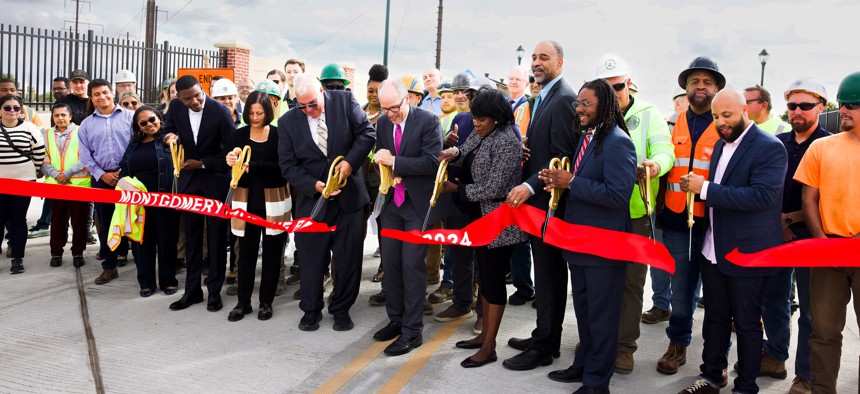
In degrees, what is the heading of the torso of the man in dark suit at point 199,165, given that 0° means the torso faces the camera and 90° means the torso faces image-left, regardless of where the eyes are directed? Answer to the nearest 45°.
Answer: approximately 45°

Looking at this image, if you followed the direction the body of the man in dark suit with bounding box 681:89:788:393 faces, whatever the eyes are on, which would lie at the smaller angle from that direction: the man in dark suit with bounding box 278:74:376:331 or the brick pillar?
the man in dark suit

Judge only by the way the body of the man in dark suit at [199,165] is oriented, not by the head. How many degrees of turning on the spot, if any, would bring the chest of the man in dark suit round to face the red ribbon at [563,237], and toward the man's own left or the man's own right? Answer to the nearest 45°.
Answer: approximately 90° to the man's own left

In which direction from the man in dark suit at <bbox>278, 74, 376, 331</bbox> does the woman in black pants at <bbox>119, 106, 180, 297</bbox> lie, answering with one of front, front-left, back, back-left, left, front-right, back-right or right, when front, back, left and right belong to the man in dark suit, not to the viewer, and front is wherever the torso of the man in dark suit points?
back-right

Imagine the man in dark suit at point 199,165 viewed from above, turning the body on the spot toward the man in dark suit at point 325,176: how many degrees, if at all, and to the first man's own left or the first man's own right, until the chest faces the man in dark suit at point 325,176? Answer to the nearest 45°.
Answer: approximately 90° to the first man's own left

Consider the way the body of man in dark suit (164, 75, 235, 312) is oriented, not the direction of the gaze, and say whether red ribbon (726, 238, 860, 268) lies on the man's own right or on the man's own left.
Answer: on the man's own left

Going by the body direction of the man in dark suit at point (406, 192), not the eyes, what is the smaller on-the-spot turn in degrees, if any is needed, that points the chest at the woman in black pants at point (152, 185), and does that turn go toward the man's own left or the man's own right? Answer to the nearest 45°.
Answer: approximately 90° to the man's own right

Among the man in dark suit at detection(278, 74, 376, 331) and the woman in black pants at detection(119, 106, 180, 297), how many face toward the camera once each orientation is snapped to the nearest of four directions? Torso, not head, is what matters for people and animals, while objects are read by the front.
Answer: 2

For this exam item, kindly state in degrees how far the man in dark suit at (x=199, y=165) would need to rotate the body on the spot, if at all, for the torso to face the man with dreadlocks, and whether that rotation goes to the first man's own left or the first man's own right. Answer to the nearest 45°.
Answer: approximately 90° to the first man's own left

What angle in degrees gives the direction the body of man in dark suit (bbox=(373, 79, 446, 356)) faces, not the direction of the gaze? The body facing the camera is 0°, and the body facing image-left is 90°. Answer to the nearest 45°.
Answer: approximately 45°

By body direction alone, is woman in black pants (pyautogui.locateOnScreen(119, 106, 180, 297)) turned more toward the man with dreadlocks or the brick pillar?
the man with dreadlocks
